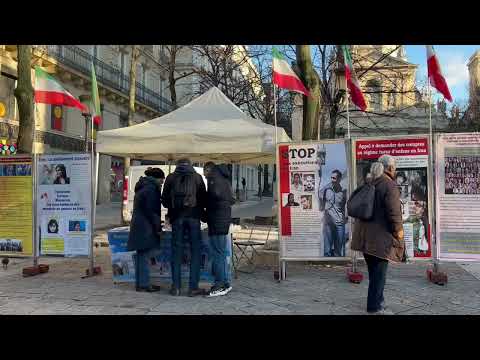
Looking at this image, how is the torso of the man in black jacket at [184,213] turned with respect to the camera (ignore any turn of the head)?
away from the camera

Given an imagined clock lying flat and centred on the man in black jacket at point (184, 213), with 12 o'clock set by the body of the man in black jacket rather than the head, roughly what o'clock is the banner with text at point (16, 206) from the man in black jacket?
The banner with text is roughly at 10 o'clock from the man in black jacket.

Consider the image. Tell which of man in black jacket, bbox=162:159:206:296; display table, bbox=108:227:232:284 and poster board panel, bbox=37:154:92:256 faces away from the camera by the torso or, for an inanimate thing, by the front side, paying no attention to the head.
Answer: the man in black jacket

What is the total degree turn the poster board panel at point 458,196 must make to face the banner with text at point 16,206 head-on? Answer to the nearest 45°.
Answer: approximately 90° to its right

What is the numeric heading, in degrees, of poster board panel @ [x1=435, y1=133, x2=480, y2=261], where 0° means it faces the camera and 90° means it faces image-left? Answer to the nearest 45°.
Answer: approximately 0°

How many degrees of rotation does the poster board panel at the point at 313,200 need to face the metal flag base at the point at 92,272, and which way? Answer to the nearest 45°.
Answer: approximately 90° to its right

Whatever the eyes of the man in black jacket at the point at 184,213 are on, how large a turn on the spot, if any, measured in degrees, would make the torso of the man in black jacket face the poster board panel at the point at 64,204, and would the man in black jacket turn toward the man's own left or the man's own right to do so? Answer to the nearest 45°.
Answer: approximately 45° to the man's own left

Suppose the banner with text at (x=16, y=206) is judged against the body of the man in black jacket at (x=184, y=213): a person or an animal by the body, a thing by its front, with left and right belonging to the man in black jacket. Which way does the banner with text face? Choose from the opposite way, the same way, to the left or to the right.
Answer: the opposite way
